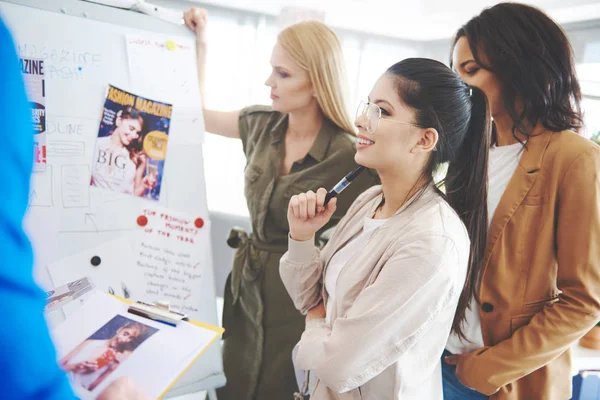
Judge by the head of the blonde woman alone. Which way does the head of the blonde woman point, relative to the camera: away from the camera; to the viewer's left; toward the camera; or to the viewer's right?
to the viewer's left

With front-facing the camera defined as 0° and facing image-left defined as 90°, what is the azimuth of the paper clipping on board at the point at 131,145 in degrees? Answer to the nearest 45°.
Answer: approximately 0°

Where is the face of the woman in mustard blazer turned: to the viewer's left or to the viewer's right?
to the viewer's left

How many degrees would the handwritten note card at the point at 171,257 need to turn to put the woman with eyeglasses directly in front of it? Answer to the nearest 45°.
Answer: approximately 45° to its left

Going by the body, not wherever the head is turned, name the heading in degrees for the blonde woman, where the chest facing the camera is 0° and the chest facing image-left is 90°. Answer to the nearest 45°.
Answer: approximately 45°

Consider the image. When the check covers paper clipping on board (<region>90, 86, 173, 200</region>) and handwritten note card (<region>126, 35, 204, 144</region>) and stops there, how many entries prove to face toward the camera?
2

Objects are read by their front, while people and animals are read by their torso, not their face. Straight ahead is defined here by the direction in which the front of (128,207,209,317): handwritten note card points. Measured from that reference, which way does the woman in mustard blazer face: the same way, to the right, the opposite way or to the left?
to the right
